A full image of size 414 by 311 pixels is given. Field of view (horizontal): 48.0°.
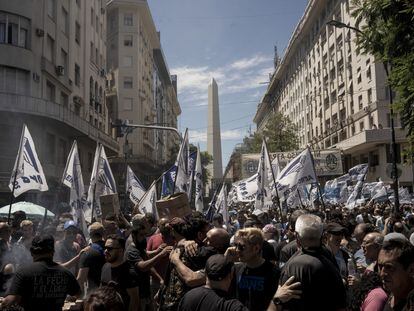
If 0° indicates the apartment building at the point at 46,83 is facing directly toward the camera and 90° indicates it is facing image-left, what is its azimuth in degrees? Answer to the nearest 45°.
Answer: approximately 315°

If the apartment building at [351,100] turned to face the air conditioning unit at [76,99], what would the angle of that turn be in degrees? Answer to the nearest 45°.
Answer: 0° — it already faces it

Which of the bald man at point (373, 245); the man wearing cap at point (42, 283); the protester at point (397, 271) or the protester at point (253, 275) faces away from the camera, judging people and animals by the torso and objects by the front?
the man wearing cap

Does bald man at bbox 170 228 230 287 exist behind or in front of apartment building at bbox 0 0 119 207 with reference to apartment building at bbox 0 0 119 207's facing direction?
in front

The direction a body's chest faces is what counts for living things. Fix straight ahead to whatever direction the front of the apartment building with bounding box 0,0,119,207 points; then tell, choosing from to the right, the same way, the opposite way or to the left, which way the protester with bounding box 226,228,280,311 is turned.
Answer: to the right

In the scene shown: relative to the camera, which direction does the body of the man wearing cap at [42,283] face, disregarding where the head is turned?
away from the camera

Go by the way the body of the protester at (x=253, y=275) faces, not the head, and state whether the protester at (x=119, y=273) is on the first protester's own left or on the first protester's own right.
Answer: on the first protester's own right

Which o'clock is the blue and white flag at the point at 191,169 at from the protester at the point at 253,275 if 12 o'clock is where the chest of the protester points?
The blue and white flag is roughly at 4 o'clock from the protester.

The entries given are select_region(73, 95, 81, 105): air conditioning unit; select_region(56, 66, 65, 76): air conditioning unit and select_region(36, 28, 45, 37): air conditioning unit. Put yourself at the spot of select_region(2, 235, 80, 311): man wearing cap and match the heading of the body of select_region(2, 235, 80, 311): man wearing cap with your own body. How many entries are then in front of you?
3

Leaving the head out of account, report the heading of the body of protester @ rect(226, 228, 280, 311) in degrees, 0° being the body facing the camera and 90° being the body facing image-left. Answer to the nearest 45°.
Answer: approximately 45°

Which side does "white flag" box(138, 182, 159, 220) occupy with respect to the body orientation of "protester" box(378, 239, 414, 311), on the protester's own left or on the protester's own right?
on the protester's own right

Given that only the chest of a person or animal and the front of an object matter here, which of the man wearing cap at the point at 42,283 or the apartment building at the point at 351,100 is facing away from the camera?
the man wearing cap

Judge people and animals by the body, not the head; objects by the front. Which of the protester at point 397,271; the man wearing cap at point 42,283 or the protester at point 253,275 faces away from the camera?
the man wearing cap

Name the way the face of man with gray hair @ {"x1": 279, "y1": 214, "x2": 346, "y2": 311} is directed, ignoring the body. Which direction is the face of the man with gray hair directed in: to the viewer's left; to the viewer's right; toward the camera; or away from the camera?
away from the camera

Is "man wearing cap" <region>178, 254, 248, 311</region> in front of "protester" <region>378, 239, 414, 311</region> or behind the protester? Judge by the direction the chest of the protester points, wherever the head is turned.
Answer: in front
